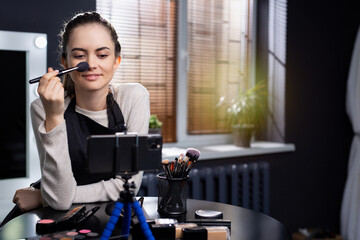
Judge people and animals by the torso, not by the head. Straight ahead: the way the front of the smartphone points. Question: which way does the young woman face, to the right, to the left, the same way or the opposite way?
the opposite way

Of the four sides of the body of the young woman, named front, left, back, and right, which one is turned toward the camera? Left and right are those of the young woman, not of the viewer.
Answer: front

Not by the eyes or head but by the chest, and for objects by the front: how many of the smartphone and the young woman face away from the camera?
1

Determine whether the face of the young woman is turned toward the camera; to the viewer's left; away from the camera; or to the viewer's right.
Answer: toward the camera

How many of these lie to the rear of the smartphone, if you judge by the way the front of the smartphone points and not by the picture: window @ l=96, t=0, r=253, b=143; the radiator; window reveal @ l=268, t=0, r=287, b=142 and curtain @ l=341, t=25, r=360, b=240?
0

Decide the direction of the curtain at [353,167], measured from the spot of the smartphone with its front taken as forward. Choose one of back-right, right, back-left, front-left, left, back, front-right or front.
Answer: front-right

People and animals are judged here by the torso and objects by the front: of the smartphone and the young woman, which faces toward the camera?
the young woman

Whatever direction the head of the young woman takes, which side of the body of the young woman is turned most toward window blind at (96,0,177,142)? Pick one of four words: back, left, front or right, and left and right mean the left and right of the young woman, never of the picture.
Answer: back

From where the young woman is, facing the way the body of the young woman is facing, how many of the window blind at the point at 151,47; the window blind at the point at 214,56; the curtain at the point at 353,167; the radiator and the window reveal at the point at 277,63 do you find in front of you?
0

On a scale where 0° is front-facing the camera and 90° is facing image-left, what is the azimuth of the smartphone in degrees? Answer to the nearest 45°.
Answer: approximately 180°

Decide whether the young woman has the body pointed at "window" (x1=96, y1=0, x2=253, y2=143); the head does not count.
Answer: no

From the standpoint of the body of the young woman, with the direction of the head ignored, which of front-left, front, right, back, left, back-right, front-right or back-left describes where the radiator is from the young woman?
back-left
